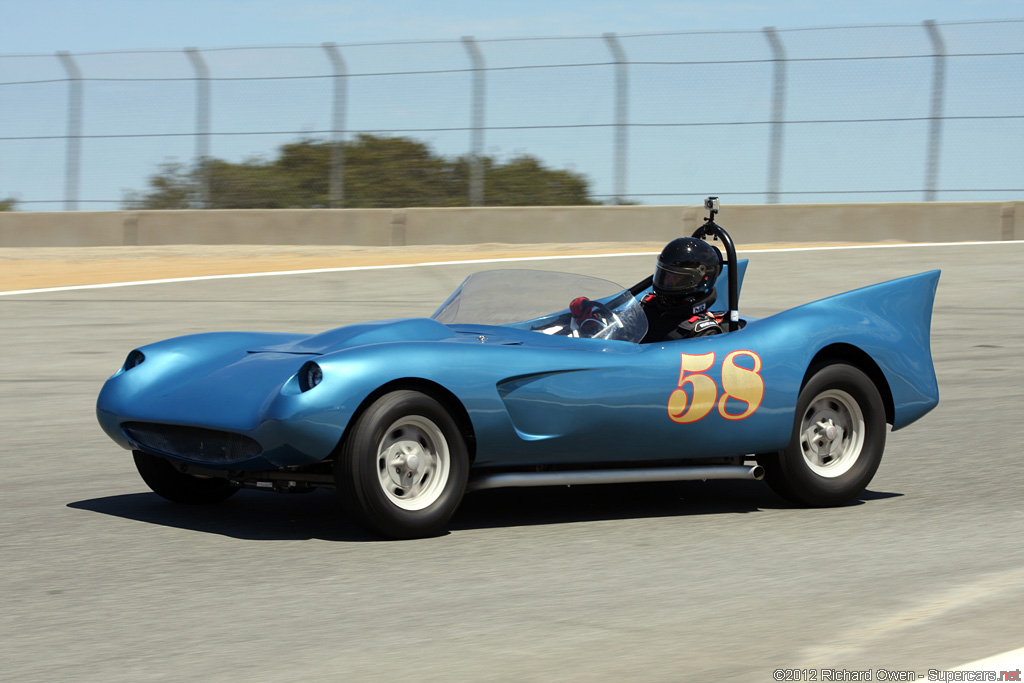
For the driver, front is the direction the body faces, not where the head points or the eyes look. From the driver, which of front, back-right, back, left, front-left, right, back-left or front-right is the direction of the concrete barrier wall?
back-right

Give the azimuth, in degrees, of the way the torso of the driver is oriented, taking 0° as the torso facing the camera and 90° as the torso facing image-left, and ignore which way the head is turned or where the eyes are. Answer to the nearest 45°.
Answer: approximately 45°

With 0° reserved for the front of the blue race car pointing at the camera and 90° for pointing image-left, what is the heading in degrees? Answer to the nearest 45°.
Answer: approximately 45°

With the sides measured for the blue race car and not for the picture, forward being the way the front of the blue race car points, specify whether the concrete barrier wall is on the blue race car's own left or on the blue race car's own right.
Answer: on the blue race car's own right
